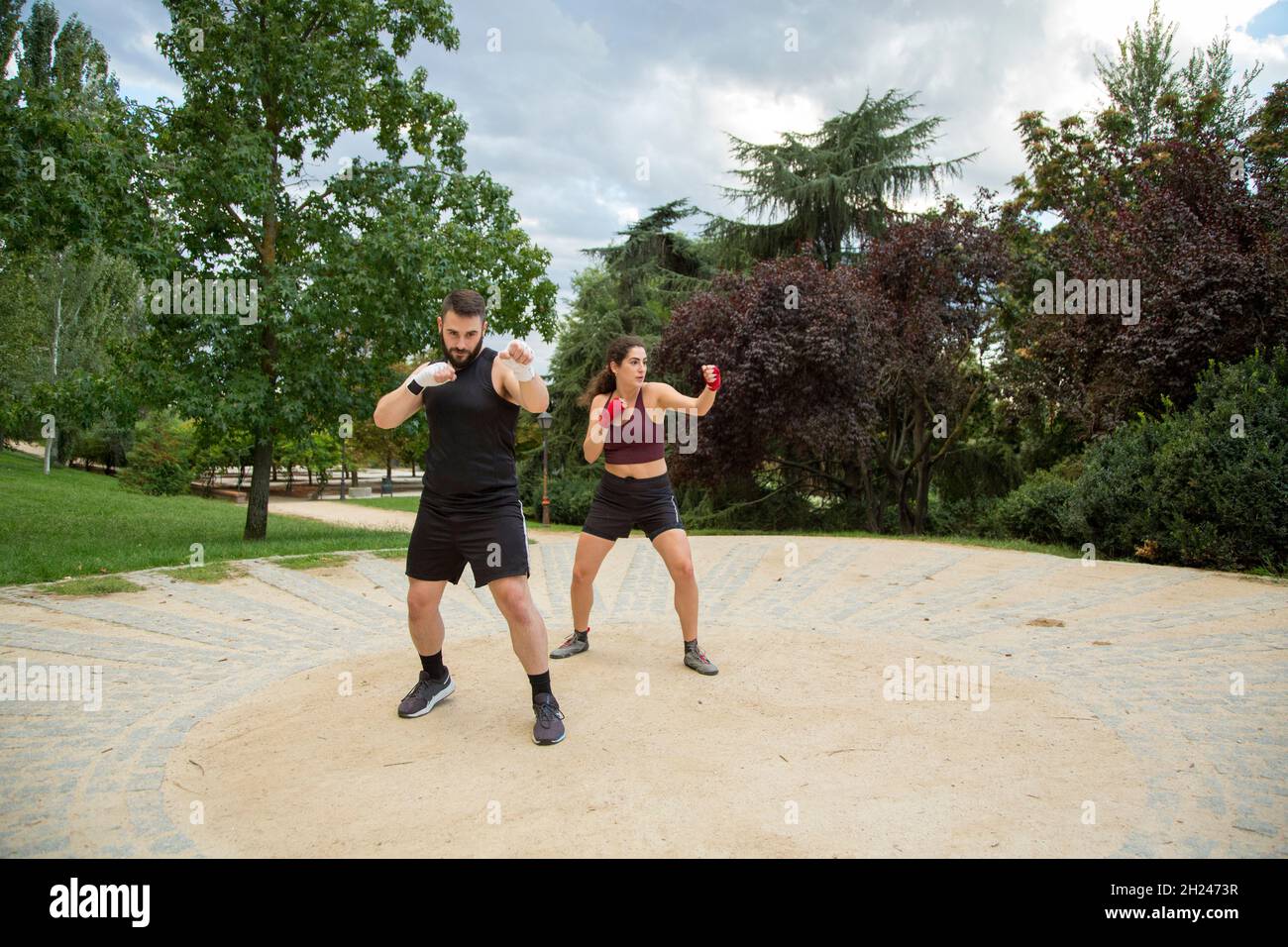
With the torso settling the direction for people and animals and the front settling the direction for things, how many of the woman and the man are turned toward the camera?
2

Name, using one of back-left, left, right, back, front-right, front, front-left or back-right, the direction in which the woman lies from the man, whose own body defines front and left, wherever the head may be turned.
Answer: back-left

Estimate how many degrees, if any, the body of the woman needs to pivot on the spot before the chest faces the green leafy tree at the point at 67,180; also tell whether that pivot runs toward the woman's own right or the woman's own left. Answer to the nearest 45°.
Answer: approximately 135° to the woman's own right

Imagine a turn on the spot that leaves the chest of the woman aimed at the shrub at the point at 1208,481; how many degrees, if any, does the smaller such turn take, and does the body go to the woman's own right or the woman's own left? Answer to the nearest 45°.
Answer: approximately 135° to the woman's own left

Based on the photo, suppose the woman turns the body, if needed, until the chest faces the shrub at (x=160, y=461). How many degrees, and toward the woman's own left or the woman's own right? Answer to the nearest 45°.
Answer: approximately 135° to the woman's own right

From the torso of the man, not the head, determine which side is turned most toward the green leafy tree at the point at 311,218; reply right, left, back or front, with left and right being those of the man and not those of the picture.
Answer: back

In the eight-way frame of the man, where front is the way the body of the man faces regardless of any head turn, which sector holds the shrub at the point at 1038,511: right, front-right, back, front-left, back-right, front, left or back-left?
back-left

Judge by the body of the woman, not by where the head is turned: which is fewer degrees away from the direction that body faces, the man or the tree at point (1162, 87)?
the man
